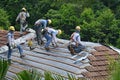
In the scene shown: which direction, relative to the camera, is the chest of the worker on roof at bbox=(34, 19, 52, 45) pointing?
to the viewer's right

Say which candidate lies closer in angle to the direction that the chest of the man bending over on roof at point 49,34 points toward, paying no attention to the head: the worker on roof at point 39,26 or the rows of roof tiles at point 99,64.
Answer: the rows of roof tiles

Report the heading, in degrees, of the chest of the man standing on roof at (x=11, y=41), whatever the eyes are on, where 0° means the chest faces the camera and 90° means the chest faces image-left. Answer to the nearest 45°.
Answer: approximately 270°

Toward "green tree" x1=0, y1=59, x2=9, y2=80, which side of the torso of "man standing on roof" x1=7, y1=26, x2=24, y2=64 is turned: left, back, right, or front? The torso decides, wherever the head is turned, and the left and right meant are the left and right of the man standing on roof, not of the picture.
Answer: right

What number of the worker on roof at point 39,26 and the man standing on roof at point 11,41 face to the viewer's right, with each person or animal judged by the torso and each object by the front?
2

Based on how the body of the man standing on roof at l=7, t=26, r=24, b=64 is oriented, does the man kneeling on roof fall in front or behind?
in front

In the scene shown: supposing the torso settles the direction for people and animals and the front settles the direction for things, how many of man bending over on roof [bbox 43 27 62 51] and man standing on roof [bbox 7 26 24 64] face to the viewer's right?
2
